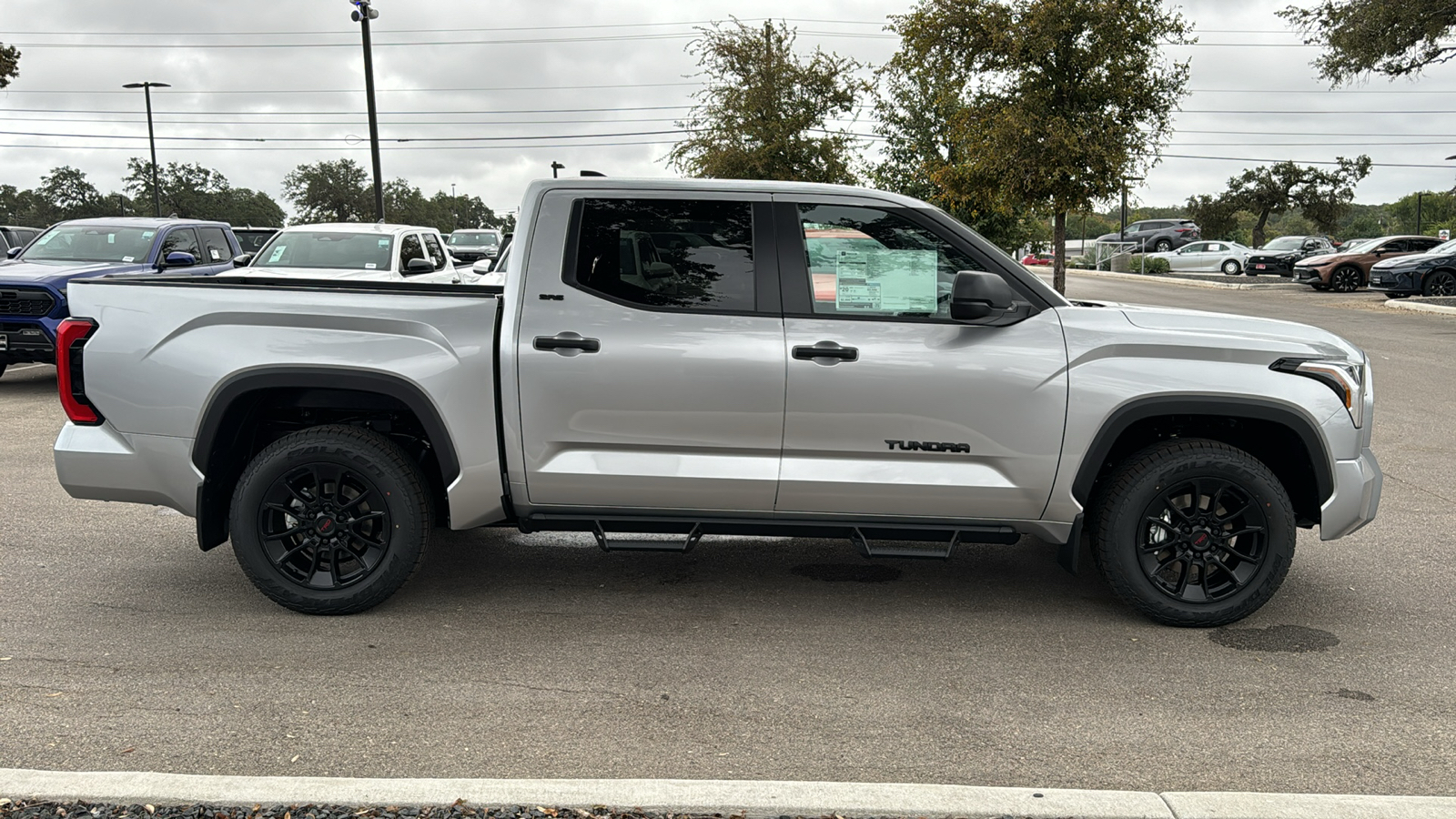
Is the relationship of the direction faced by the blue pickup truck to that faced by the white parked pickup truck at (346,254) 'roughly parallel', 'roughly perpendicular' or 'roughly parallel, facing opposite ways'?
roughly parallel

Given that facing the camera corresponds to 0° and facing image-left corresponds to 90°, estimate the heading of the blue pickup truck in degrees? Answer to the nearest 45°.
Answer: approximately 45°

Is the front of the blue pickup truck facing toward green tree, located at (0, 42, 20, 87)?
no

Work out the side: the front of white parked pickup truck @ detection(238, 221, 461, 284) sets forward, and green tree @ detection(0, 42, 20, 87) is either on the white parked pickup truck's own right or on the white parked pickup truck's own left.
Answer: on the white parked pickup truck's own right

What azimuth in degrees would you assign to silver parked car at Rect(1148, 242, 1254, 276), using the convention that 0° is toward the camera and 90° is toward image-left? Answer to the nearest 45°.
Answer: approximately 90°

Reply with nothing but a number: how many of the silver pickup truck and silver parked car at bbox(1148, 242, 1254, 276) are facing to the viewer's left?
1

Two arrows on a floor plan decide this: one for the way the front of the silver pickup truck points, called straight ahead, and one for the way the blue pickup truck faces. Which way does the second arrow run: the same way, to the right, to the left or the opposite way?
to the right

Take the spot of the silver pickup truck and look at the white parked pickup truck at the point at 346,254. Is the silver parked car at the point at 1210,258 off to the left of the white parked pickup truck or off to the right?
right

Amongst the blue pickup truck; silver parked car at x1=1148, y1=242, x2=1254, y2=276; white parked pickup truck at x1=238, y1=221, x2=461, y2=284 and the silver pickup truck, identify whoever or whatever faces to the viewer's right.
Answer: the silver pickup truck

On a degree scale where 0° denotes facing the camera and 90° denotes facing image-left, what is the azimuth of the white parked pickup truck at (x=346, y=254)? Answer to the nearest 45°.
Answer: approximately 45°

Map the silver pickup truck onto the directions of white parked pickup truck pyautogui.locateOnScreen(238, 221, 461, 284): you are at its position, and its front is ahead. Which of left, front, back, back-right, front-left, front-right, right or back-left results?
front-left

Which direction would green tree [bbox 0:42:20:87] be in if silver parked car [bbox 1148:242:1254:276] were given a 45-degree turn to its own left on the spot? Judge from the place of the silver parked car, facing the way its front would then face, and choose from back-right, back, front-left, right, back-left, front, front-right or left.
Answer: front

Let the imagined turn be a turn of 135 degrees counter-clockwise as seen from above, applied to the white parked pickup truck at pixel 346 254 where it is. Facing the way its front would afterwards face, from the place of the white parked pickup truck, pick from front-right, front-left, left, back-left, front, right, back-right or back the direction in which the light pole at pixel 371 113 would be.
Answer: left

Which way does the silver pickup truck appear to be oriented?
to the viewer's right

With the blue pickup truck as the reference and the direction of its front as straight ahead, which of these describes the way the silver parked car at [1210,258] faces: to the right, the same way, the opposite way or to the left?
to the right
